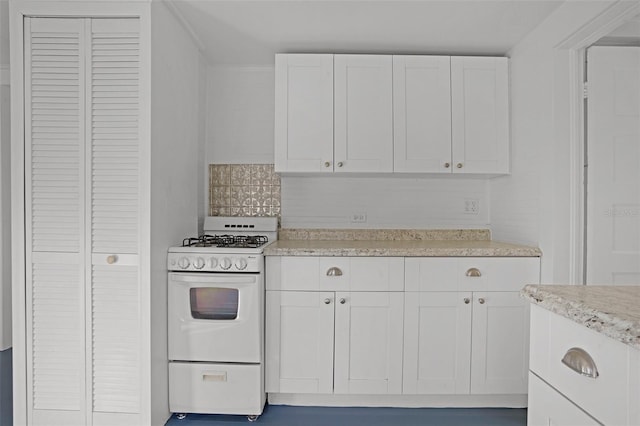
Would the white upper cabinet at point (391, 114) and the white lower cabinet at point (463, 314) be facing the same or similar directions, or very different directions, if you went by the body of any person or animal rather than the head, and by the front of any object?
same or similar directions

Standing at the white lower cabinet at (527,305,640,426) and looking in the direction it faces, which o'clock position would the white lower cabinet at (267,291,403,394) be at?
the white lower cabinet at (267,291,403,394) is roughly at 3 o'clock from the white lower cabinet at (527,305,640,426).

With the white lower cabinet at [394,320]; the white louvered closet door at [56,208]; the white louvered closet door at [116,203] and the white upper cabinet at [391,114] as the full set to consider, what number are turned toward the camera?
4

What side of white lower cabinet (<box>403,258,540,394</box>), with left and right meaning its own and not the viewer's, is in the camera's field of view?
front

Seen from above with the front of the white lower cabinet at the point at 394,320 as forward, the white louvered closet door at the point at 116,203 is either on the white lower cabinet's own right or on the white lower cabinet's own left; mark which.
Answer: on the white lower cabinet's own right

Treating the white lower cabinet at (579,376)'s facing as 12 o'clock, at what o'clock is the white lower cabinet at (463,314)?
the white lower cabinet at (463,314) is roughly at 4 o'clock from the white lower cabinet at (579,376).

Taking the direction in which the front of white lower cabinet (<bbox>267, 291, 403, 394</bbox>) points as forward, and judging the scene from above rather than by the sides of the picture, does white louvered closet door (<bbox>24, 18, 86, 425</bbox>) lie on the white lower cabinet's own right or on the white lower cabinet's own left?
on the white lower cabinet's own right

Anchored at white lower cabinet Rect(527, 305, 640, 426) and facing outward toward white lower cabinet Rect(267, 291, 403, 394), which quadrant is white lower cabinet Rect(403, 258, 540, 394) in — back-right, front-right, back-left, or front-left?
front-right

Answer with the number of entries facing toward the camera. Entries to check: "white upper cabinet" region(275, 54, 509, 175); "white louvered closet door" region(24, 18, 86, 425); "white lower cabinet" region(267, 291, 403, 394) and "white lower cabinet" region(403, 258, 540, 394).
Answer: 4

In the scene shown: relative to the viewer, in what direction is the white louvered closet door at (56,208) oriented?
toward the camera
